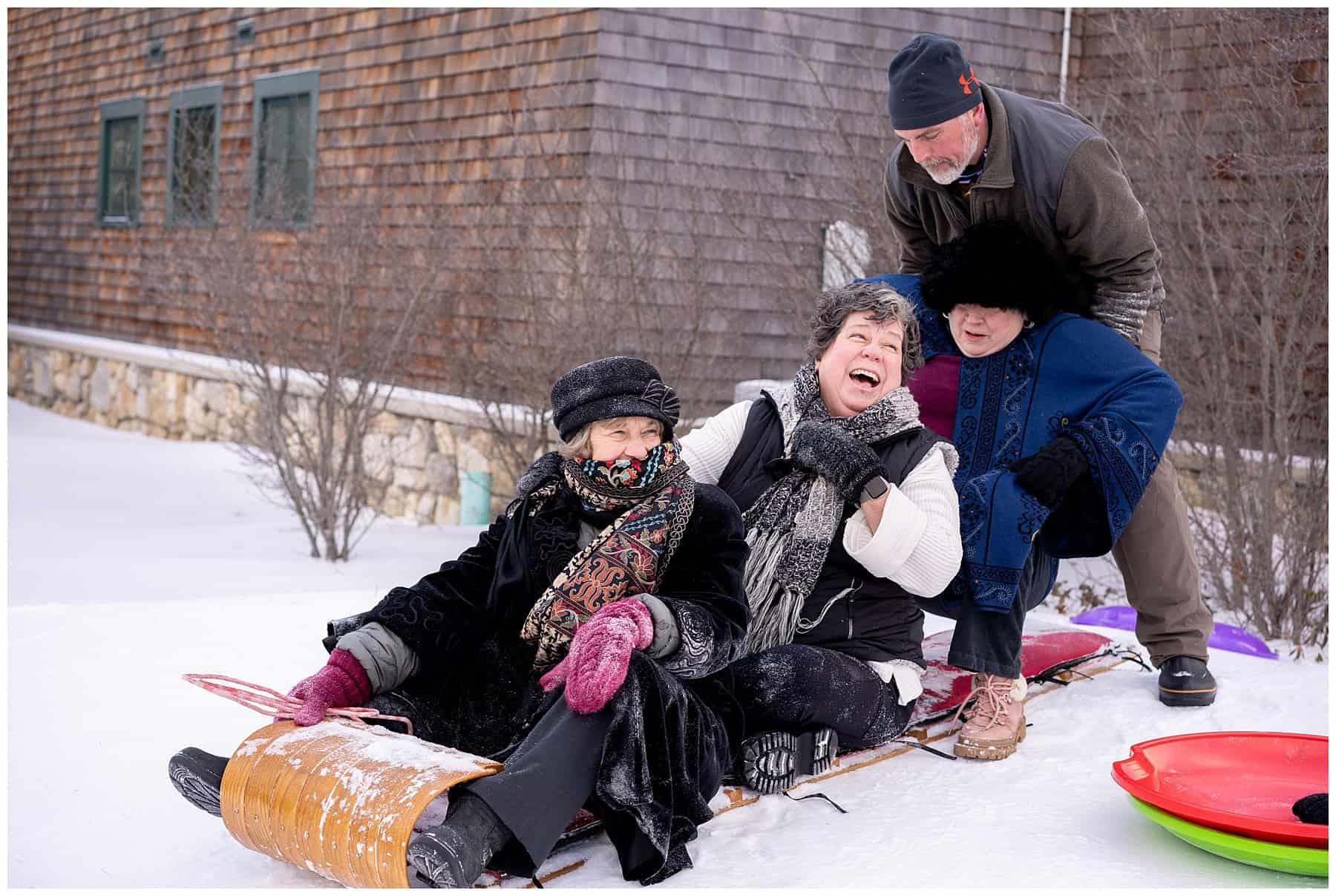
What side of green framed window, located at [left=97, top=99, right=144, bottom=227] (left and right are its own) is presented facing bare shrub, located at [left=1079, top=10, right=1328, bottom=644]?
left

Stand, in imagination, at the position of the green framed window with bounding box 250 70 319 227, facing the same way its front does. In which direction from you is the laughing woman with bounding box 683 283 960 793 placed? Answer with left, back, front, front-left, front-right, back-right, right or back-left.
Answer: front-left

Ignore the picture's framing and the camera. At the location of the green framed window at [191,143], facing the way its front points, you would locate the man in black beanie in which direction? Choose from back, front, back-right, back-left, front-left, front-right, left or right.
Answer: front-left

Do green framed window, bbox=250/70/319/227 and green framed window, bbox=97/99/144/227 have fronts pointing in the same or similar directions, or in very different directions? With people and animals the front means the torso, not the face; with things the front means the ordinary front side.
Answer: same or similar directions

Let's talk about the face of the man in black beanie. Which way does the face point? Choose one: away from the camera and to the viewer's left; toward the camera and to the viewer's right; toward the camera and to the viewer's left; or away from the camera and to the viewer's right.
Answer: toward the camera and to the viewer's left

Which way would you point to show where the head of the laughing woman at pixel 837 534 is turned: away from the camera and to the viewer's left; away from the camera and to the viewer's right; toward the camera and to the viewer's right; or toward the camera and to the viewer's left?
toward the camera and to the viewer's right

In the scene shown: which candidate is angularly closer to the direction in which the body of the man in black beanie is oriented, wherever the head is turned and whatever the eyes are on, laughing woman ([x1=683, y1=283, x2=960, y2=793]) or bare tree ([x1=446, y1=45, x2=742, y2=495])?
the laughing woman

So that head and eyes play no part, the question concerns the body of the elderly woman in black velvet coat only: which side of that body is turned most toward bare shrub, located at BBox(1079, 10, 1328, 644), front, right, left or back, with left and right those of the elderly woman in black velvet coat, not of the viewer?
back

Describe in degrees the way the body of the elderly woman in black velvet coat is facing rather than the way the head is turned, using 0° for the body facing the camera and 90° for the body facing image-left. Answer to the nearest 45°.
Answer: approximately 45°

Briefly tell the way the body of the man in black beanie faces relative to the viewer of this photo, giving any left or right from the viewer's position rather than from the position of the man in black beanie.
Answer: facing the viewer and to the left of the viewer

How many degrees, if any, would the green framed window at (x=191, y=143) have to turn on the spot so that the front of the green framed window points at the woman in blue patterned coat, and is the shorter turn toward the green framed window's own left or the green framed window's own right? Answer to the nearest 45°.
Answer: approximately 45° to the green framed window's own left

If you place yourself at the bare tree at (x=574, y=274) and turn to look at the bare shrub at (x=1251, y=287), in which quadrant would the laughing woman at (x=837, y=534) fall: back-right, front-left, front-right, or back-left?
front-right

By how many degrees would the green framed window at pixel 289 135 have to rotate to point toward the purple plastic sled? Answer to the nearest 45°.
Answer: approximately 45° to its left

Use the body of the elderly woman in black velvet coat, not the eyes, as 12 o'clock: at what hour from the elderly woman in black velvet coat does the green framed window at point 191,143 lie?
The green framed window is roughly at 4 o'clock from the elderly woman in black velvet coat.
